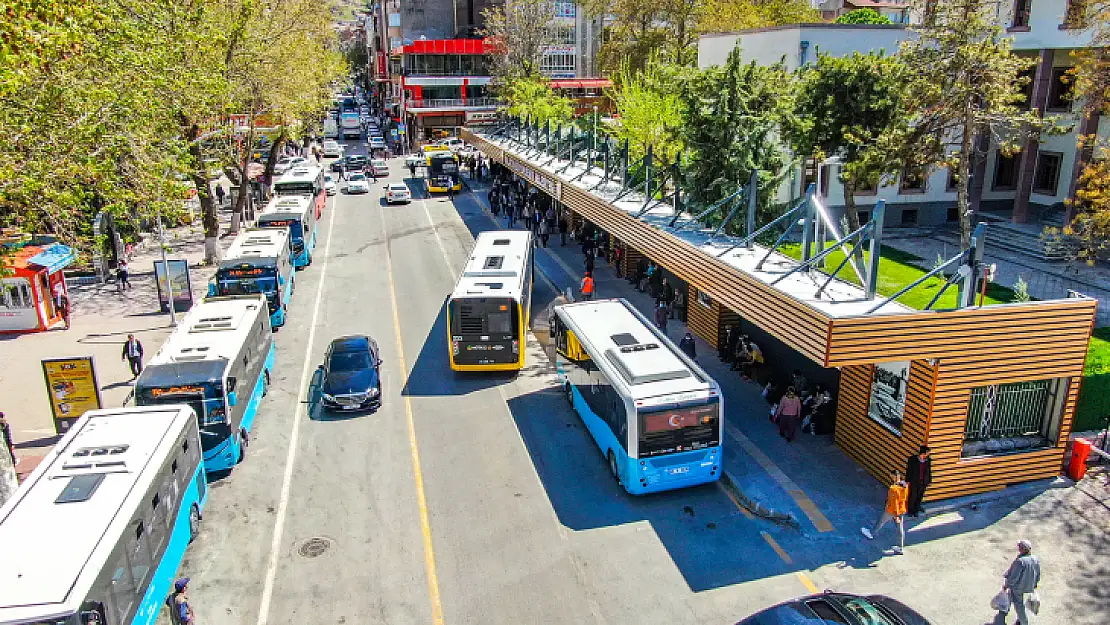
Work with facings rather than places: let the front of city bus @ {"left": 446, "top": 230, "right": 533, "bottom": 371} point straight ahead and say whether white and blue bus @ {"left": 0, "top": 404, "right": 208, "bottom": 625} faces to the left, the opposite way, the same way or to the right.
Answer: the opposite way

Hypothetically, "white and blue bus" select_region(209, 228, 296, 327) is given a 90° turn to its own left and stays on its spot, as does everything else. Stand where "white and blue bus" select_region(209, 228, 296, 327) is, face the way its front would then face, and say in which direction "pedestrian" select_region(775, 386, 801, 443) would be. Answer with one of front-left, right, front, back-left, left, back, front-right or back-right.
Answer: front

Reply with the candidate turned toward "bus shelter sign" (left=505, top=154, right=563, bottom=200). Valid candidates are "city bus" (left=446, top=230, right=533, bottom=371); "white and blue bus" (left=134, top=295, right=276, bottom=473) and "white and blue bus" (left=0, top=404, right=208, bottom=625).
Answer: the city bus

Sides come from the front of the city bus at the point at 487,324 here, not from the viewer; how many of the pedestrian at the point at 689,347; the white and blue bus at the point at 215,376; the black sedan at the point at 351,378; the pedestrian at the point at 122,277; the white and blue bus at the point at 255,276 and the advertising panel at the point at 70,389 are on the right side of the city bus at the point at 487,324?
1

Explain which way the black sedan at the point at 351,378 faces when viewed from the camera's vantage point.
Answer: facing the viewer

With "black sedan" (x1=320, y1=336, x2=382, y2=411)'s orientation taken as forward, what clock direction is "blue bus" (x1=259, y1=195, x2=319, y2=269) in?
The blue bus is roughly at 6 o'clock from the black sedan.

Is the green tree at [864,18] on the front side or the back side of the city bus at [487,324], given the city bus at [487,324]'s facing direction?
on the front side

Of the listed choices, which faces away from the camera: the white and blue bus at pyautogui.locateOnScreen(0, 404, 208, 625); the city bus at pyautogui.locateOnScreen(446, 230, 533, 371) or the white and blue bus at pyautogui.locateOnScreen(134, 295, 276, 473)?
the city bus

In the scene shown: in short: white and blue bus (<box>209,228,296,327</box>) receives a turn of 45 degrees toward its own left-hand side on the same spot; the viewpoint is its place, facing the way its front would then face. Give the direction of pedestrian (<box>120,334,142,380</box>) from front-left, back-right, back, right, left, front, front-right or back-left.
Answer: front-right

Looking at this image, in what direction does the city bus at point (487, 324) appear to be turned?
away from the camera

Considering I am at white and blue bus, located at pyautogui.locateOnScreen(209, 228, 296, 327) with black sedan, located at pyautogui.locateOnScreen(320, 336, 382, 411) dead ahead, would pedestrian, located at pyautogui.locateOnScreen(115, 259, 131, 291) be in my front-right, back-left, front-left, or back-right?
back-right

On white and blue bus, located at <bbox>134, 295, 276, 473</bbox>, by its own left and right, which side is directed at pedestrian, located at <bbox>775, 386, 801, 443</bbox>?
left

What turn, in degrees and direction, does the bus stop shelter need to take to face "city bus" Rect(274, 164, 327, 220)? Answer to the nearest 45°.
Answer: approximately 90° to its right

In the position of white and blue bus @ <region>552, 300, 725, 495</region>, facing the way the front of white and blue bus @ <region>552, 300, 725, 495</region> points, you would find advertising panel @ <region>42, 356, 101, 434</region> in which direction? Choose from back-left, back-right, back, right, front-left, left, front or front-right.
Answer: front-left

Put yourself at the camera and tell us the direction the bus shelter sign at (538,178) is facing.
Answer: facing the viewer and to the left of the viewer

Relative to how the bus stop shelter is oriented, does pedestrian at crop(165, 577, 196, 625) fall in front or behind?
in front

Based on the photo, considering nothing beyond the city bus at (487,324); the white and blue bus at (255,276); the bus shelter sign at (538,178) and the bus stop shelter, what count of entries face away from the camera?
1

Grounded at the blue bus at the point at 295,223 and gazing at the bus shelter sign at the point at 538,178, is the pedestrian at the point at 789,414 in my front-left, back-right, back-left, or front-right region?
front-right

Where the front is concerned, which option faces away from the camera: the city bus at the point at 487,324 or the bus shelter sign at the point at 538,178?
the city bus

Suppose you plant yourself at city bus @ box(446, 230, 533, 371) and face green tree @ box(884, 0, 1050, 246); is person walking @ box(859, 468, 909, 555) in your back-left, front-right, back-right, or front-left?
front-right
